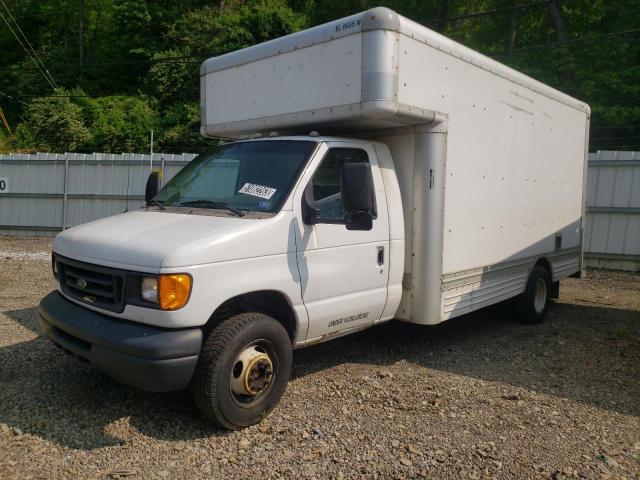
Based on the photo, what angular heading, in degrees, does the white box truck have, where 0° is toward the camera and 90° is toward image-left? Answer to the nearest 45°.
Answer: approximately 45°

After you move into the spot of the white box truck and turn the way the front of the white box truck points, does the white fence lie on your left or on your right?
on your right

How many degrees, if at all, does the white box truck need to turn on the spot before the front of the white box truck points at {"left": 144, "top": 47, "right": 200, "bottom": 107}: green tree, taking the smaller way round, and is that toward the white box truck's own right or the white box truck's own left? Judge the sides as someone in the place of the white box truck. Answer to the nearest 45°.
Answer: approximately 135° to the white box truck's own right

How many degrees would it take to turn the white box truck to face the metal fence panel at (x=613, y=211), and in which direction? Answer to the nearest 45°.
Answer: approximately 180°
